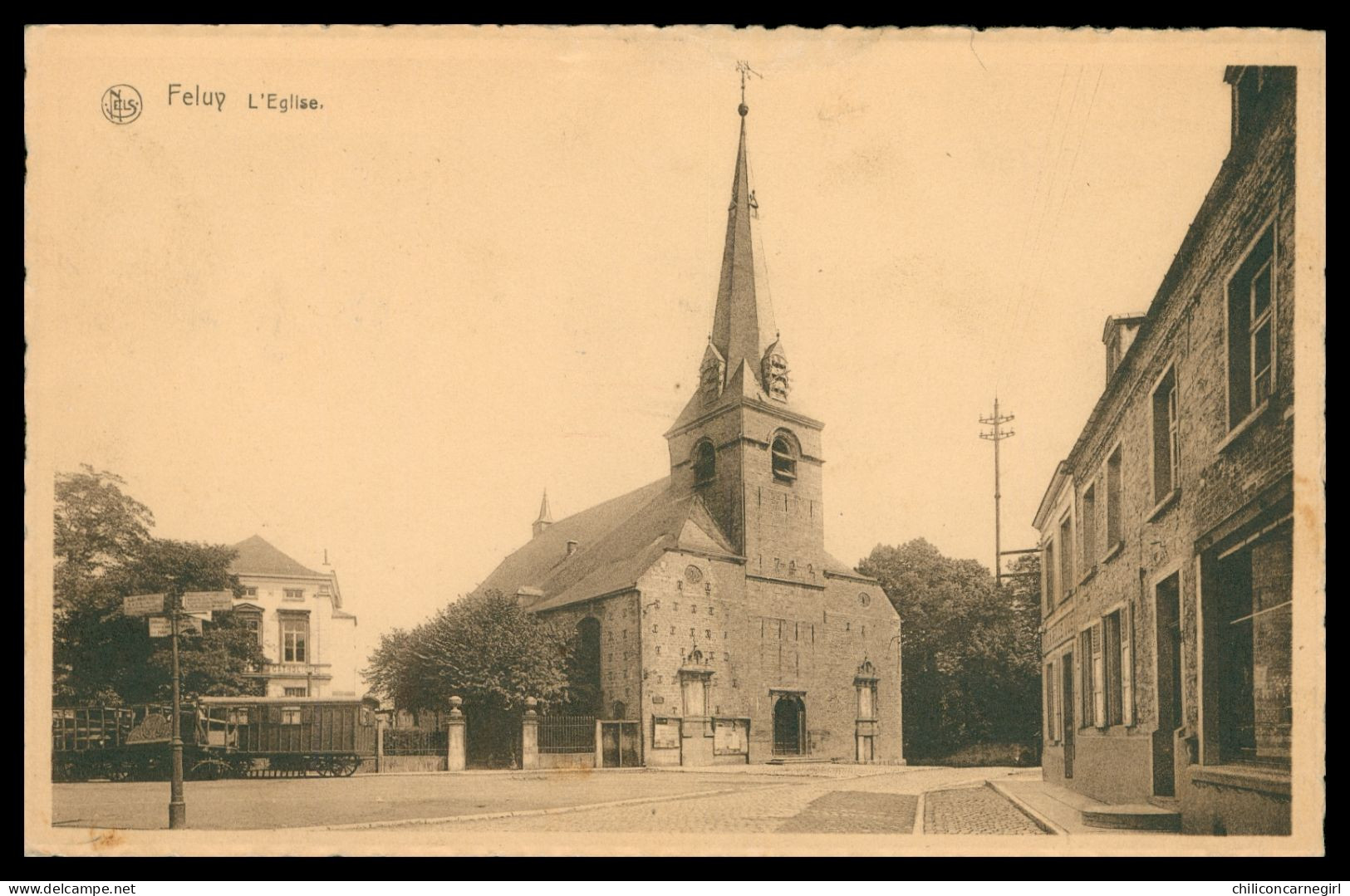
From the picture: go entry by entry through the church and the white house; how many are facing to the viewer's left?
0

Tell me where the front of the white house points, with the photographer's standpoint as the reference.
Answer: facing the viewer

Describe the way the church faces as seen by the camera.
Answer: facing the viewer and to the right of the viewer
